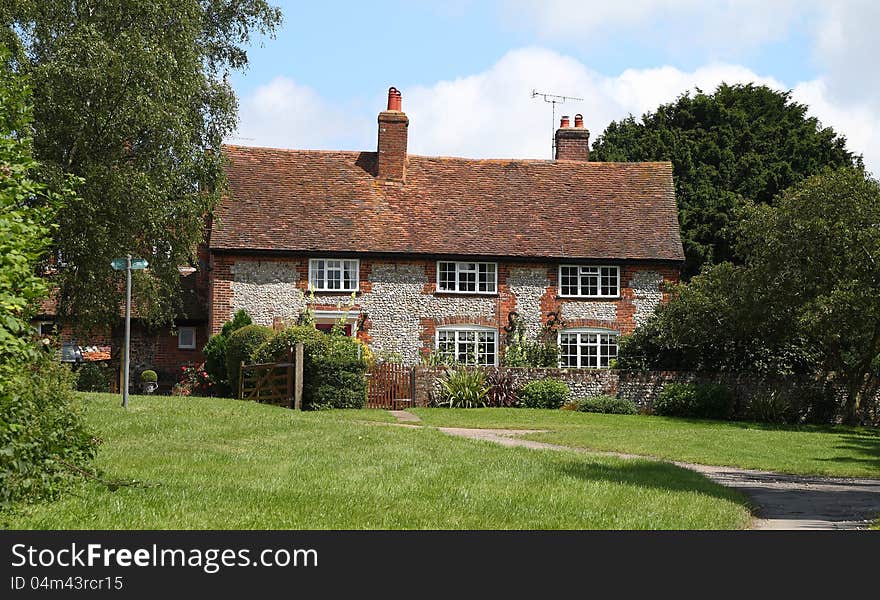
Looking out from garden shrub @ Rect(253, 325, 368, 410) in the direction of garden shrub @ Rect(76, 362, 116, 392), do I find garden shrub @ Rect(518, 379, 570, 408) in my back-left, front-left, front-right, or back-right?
back-right

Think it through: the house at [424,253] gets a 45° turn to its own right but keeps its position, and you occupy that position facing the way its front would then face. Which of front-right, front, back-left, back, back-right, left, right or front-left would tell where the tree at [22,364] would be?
front-left

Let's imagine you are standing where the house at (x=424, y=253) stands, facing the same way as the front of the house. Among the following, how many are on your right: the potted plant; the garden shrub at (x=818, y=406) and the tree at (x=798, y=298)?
1

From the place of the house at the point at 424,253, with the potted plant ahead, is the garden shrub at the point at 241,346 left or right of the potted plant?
left

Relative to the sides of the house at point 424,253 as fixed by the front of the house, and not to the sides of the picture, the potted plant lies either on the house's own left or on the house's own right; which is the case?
on the house's own right

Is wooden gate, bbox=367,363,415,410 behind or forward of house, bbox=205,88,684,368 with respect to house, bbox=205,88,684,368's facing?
forward

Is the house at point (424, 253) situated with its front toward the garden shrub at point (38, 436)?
yes

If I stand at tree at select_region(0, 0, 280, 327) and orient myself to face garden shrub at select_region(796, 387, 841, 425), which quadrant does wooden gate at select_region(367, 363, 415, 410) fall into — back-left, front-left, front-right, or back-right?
front-left

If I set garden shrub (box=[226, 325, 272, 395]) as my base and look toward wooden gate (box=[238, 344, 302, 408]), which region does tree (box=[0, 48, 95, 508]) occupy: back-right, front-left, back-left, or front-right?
front-right

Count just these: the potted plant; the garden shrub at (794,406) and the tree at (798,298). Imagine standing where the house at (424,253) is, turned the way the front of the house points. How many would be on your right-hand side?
1

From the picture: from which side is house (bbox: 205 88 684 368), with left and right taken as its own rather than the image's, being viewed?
front
